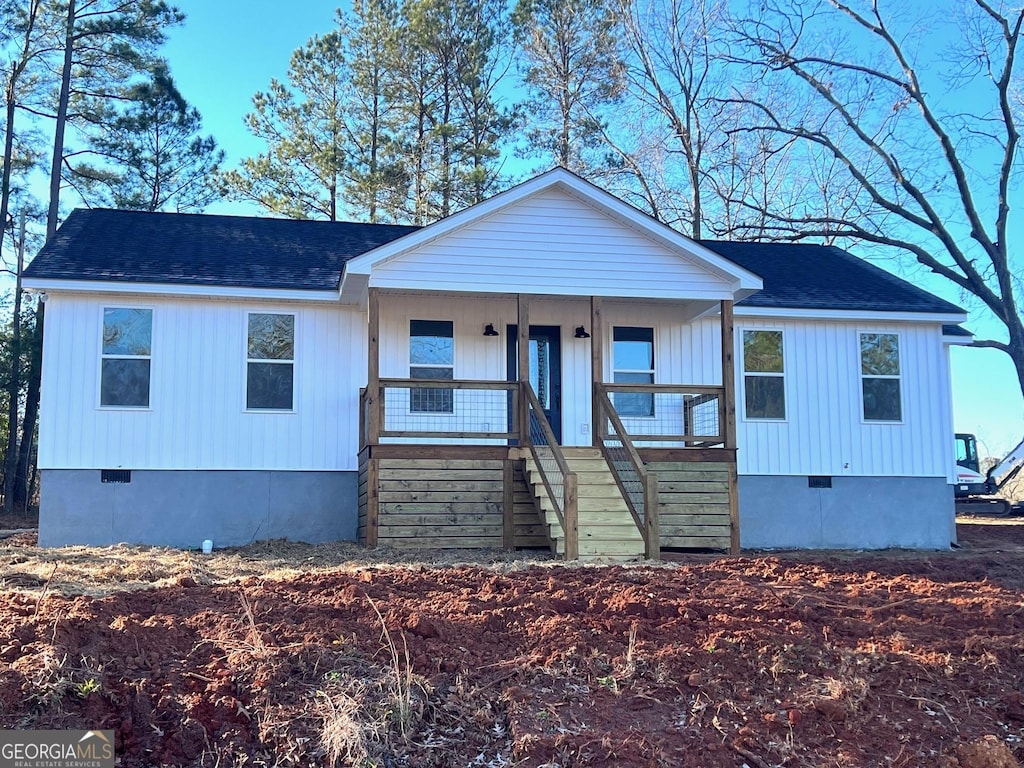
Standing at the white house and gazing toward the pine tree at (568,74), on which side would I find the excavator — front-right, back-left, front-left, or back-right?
front-right

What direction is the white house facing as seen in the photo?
toward the camera

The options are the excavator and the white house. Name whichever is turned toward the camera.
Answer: the white house

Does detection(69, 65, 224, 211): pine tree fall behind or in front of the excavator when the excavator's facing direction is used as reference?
behind

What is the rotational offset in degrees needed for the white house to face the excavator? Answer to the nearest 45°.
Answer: approximately 135° to its left

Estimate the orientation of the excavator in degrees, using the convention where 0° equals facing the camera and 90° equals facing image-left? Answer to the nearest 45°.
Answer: approximately 270°

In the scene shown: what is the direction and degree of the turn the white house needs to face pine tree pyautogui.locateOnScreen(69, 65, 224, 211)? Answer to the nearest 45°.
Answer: approximately 135° to its right

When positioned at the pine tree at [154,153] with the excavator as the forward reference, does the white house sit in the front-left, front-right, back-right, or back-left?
front-right

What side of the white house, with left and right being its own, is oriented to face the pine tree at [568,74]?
back

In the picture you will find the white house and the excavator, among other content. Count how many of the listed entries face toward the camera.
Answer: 1
